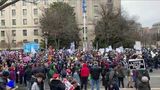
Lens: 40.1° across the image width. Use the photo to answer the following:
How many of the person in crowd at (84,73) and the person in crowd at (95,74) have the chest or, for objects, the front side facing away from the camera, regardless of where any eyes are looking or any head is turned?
2

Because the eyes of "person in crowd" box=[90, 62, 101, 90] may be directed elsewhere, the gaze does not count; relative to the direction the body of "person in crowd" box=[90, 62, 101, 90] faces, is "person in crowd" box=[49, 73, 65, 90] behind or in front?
behind

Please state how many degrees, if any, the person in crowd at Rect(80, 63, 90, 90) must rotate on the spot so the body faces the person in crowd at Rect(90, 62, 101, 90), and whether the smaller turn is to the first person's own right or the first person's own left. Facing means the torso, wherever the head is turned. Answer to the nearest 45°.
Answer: approximately 135° to the first person's own right

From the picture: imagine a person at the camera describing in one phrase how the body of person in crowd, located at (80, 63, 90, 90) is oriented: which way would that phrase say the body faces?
away from the camera

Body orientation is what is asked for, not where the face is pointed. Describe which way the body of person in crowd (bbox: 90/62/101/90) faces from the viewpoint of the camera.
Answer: away from the camera

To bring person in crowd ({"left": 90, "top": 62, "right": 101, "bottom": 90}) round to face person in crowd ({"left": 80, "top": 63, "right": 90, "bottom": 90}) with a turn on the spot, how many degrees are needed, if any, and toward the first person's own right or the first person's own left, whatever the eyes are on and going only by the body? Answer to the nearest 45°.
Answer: approximately 45° to the first person's own left

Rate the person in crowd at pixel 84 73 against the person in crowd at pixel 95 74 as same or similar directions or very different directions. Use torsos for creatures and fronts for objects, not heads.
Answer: same or similar directions
